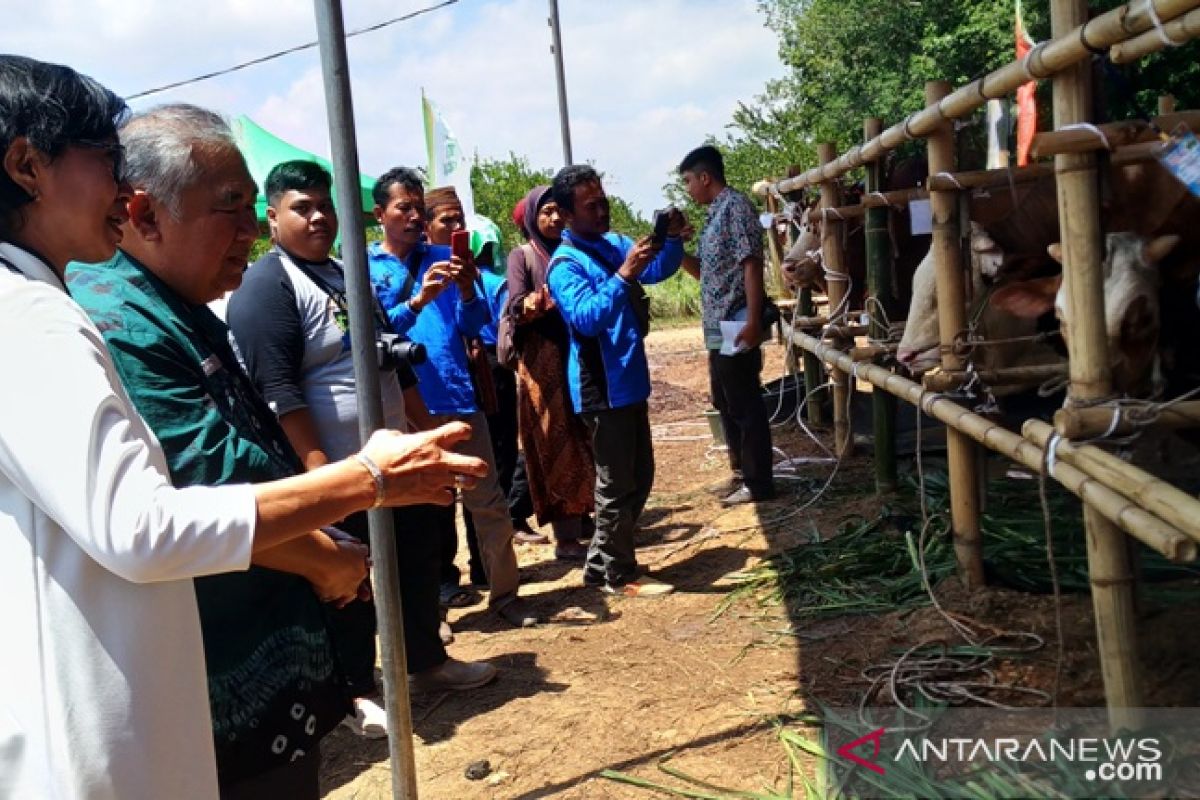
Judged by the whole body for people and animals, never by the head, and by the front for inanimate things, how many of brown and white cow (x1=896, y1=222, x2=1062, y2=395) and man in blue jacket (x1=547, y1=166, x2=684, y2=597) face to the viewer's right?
1

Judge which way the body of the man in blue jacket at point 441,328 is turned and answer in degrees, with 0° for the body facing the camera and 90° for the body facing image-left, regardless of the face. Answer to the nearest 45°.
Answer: approximately 315°

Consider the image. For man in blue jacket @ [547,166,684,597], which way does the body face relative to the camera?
to the viewer's right

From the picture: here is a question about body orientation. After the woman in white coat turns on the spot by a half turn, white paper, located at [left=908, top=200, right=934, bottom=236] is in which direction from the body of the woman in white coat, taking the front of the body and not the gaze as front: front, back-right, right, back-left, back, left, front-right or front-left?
back-right

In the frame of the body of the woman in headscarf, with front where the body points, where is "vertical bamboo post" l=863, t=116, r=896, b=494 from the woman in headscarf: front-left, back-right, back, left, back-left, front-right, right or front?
front-left

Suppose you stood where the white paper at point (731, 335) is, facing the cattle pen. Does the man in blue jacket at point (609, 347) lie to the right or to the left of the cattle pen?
right

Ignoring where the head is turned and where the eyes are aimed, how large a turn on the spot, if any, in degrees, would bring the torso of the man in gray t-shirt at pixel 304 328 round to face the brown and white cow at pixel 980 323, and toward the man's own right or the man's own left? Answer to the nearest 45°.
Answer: approximately 45° to the man's own left

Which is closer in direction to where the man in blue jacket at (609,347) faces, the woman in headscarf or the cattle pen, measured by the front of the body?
the cattle pen

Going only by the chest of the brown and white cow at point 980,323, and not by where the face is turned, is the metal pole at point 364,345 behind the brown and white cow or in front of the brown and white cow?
in front

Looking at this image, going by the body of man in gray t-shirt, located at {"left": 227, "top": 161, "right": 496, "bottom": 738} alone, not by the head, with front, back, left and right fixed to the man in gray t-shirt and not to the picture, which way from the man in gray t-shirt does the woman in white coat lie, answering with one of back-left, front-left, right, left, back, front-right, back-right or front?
front-right

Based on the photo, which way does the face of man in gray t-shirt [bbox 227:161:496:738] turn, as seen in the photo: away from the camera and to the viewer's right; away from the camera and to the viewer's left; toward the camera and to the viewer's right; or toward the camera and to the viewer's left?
toward the camera and to the viewer's right

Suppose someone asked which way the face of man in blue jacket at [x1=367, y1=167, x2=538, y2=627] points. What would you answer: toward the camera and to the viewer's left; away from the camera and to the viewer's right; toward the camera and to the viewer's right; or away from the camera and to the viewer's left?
toward the camera and to the viewer's right

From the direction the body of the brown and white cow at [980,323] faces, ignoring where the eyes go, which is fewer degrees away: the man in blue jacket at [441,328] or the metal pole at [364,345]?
the metal pole

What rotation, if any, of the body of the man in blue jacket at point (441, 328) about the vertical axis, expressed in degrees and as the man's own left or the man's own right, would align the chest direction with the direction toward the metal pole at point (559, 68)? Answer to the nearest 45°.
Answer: approximately 135° to the man's own left

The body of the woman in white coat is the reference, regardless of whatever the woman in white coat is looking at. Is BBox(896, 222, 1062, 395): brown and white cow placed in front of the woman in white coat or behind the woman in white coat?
in front
